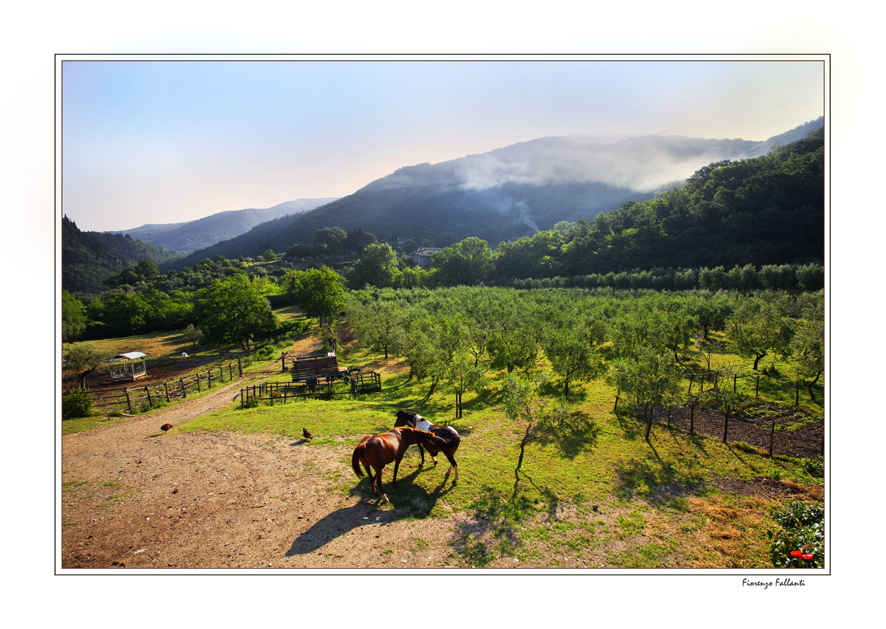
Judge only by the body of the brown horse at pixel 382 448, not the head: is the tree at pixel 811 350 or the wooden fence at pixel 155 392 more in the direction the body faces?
the tree

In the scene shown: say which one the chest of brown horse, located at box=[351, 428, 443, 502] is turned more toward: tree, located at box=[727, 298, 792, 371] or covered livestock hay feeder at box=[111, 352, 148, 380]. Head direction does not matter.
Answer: the tree

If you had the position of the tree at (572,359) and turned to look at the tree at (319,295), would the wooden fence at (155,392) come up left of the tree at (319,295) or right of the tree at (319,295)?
left

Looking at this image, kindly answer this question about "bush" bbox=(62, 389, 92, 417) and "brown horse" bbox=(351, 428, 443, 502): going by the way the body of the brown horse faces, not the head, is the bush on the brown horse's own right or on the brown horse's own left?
on the brown horse's own left

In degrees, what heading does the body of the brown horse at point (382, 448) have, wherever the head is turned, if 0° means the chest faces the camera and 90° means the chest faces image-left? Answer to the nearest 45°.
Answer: approximately 225°
